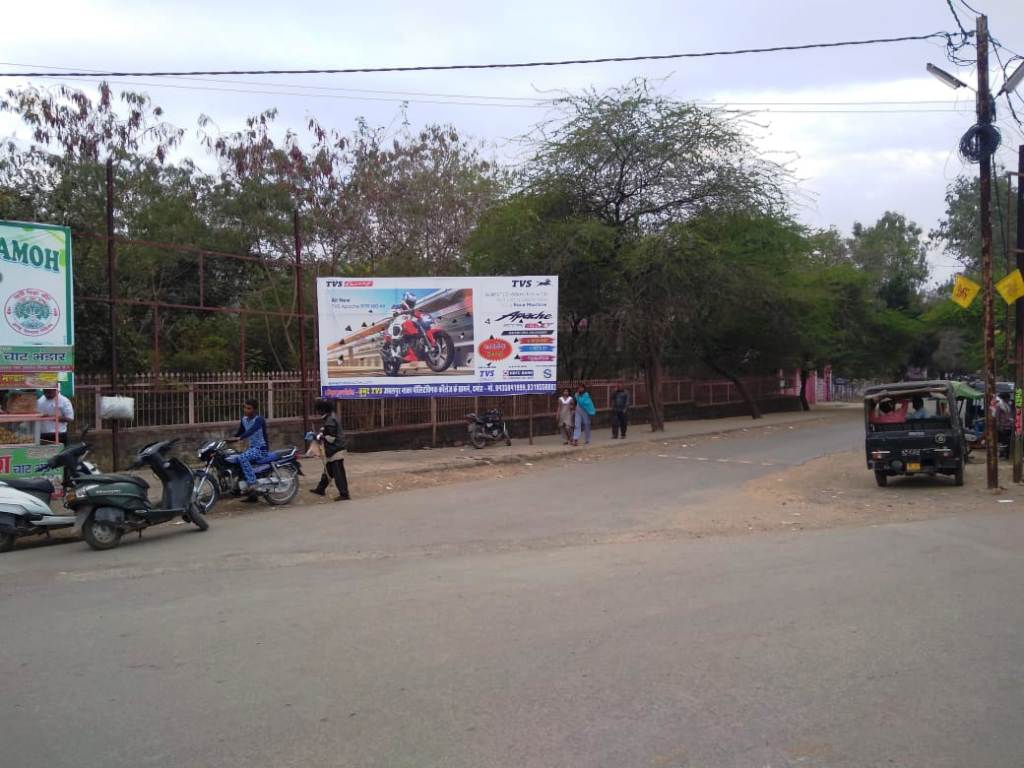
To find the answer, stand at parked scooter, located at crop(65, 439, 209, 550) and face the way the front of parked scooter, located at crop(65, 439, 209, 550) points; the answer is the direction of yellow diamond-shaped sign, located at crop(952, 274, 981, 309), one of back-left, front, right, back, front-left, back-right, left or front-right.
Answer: front-right

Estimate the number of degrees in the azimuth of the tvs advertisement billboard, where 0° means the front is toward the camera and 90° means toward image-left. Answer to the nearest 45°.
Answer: approximately 0°

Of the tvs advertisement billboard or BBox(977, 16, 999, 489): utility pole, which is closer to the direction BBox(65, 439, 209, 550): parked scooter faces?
the tvs advertisement billboard

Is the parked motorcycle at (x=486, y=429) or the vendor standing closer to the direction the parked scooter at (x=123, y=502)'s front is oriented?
the parked motorcycle

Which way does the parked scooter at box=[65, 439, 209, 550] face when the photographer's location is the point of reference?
facing away from the viewer and to the right of the viewer

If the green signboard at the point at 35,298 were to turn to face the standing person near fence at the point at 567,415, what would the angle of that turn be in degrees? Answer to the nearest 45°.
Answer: approximately 135° to its left

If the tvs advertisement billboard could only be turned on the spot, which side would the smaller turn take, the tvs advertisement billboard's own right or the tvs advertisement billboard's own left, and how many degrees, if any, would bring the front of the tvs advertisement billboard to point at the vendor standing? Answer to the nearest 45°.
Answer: approximately 45° to the tvs advertisement billboard's own right

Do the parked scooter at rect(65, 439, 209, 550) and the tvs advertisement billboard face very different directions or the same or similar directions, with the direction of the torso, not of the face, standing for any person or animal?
very different directions

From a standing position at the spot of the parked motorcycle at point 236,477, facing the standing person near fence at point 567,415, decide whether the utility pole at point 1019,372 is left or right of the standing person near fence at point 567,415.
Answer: right

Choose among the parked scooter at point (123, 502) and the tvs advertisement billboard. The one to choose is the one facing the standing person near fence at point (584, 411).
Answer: the parked scooter

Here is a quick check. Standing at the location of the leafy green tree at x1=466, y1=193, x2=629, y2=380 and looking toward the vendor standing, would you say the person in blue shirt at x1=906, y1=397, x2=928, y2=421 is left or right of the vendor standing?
left

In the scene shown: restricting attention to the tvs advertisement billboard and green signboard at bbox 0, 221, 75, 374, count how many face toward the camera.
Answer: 2

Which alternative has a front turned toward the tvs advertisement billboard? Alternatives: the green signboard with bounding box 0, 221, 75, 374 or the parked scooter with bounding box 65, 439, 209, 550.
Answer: the parked scooter

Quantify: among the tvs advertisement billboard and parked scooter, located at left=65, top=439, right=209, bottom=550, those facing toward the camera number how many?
1
